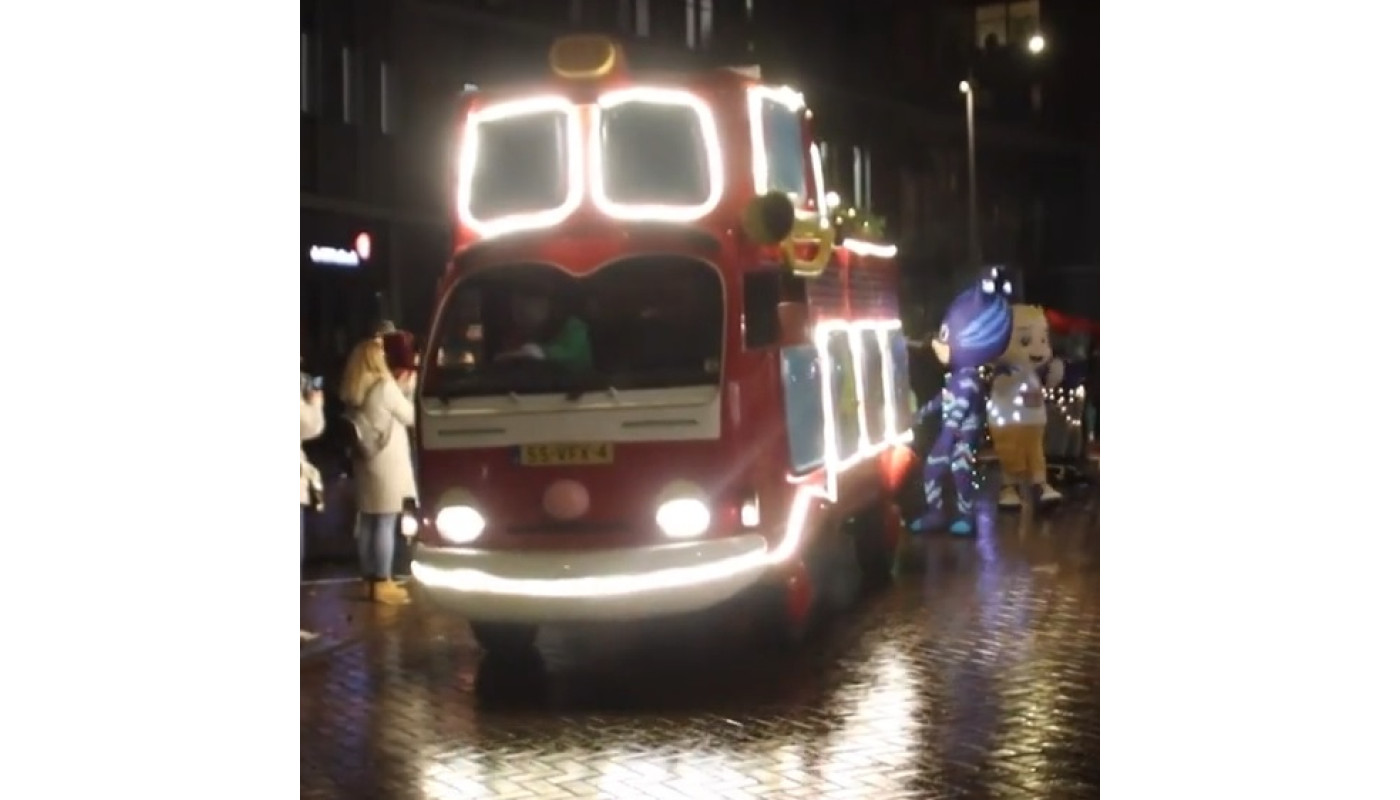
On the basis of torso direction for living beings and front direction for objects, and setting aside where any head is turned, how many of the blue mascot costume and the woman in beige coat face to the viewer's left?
1

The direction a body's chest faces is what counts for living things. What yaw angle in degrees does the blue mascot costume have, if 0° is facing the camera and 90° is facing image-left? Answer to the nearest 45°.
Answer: approximately 90°

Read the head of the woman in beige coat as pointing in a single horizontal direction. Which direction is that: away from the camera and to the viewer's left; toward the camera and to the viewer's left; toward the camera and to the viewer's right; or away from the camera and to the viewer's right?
away from the camera and to the viewer's right

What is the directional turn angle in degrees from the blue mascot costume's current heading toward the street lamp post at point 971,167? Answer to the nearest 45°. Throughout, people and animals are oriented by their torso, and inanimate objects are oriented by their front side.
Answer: approximately 90° to its right

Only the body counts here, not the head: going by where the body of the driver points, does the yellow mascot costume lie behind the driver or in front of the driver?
behind

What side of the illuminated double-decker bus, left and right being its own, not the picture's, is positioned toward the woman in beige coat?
right

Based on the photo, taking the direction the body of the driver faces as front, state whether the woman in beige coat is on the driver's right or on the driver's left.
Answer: on the driver's right

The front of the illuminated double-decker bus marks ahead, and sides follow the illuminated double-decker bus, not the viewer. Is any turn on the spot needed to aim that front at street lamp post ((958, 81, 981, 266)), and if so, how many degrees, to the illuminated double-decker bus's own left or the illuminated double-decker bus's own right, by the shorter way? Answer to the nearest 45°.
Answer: approximately 135° to the illuminated double-decker bus's own right
